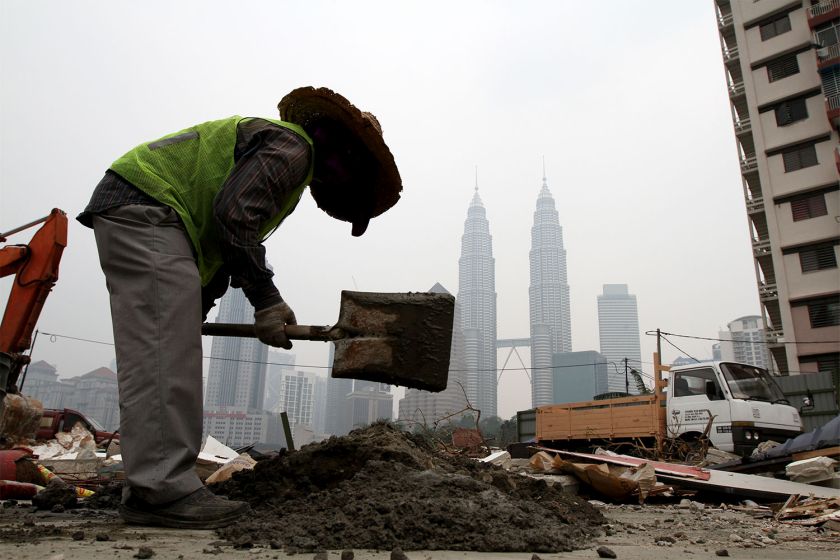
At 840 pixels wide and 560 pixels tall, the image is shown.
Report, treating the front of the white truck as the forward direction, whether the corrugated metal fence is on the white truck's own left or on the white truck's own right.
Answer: on the white truck's own left

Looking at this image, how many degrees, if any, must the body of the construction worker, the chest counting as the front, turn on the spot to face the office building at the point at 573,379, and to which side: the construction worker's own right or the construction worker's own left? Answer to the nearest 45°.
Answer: approximately 45° to the construction worker's own left

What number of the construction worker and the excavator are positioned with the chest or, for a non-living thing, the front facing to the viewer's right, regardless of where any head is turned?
2

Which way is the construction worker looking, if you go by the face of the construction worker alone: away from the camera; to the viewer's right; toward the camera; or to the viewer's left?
to the viewer's right

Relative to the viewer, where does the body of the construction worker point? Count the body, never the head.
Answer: to the viewer's right

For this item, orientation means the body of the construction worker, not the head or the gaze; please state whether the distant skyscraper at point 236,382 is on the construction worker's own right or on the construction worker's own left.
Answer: on the construction worker's own left

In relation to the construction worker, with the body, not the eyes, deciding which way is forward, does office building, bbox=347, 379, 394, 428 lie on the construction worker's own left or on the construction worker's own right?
on the construction worker's own left

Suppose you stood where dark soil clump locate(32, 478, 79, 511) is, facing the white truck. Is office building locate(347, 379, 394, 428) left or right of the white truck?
left

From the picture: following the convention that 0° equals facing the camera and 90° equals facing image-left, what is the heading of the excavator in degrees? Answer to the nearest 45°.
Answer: approximately 270°
